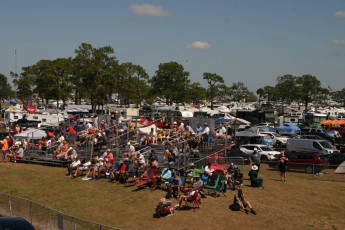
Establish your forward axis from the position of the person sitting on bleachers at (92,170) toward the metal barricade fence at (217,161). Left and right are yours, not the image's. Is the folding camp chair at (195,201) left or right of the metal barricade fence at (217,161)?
right

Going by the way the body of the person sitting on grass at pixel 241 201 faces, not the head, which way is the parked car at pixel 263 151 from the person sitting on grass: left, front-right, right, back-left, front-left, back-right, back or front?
back-left

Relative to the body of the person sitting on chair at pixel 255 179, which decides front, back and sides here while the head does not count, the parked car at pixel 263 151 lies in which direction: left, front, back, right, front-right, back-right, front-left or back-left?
back-left

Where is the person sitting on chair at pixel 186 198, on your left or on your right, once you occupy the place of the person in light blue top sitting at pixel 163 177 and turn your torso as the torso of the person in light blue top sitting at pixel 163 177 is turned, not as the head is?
on your left

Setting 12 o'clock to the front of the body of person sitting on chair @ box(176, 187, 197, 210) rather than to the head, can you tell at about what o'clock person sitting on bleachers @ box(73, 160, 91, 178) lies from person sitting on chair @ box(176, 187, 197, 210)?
person sitting on bleachers @ box(73, 160, 91, 178) is roughly at 3 o'clock from person sitting on chair @ box(176, 187, 197, 210).

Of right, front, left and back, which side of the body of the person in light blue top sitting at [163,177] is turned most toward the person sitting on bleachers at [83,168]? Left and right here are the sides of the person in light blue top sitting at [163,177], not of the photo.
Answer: right
